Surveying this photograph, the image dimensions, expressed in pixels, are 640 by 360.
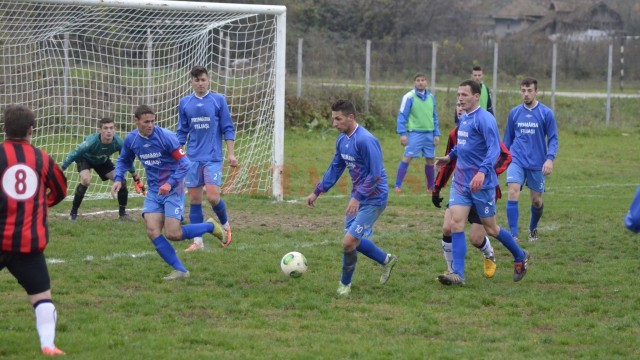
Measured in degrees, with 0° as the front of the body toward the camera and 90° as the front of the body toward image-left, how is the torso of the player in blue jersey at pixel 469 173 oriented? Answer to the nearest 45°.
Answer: approximately 45°

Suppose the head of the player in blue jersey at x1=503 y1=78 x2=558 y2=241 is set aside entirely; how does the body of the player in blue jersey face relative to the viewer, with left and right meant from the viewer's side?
facing the viewer

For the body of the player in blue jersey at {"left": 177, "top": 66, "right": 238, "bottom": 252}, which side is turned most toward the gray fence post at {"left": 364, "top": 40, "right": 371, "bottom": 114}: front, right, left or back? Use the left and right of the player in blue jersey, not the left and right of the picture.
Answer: back

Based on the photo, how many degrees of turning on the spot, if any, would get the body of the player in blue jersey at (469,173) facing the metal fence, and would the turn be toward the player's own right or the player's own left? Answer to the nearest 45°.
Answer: approximately 135° to the player's own right

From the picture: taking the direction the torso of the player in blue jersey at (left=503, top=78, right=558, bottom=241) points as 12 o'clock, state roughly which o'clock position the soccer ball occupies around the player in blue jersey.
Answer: The soccer ball is roughly at 1 o'clock from the player in blue jersey.

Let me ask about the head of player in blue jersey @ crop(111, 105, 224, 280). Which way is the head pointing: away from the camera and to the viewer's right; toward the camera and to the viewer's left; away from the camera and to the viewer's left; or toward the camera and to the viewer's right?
toward the camera and to the viewer's right

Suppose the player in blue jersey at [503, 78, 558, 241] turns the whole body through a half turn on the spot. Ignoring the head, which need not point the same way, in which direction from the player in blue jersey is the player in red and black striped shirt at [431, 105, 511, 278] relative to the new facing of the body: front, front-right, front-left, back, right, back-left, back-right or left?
back

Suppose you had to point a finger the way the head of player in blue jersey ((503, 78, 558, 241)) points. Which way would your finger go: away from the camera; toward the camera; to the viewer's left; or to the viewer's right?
toward the camera

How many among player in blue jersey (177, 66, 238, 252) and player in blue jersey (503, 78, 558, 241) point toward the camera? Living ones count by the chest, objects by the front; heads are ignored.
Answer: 2

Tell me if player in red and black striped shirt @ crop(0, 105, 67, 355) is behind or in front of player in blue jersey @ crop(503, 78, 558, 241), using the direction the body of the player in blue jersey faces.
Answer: in front

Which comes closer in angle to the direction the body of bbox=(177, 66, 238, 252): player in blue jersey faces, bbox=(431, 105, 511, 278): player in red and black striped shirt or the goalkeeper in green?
the player in red and black striped shirt

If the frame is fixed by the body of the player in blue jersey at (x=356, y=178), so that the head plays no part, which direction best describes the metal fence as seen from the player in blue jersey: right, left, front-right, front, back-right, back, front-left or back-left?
back-right

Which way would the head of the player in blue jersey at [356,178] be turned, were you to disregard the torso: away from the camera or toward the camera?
toward the camera

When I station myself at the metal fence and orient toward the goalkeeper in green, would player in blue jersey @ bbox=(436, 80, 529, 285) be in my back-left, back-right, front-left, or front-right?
front-left

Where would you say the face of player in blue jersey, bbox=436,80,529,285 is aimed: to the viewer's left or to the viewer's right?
to the viewer's left

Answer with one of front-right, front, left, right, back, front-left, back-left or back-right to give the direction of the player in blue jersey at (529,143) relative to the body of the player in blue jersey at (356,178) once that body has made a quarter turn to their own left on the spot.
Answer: left

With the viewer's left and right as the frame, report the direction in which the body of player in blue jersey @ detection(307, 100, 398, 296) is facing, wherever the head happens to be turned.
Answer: facing the viewer and to the left of the viewer

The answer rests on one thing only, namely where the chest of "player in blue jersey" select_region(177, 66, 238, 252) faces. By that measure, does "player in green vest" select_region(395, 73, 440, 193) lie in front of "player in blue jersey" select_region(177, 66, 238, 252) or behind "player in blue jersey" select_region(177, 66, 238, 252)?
behind

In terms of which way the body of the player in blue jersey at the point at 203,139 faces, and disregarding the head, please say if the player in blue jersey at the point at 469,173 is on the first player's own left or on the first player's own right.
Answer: on the first player's own left
